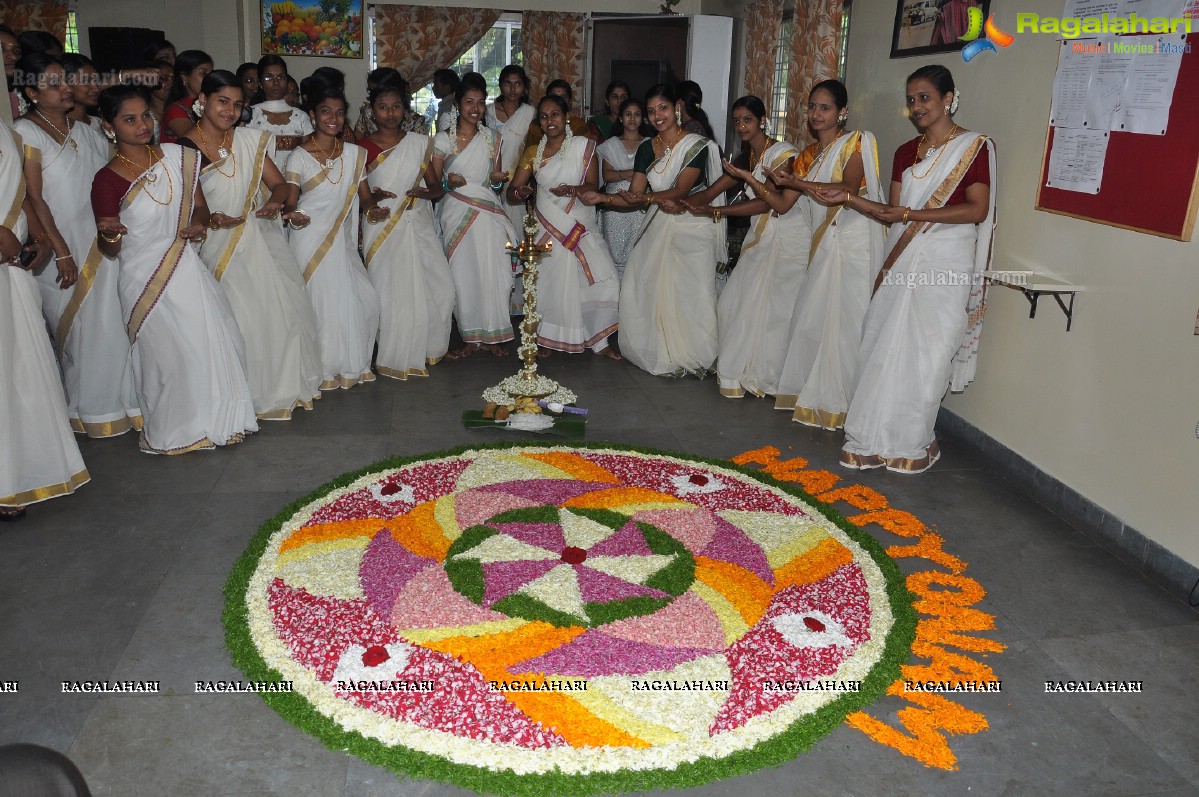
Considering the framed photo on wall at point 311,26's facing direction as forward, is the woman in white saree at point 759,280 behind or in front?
in front

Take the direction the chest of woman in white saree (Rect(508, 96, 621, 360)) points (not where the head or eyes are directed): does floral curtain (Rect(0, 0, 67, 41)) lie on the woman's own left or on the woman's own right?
on the woman's own right

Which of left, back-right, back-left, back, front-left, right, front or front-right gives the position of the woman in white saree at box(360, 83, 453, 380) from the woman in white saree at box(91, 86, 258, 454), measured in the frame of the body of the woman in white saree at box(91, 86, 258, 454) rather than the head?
left

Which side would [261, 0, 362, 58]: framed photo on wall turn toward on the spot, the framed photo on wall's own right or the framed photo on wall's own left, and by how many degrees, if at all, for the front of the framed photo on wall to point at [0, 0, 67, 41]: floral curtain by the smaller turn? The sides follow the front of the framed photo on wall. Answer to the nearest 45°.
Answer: approximately 90° to the framed photo on wall's own right

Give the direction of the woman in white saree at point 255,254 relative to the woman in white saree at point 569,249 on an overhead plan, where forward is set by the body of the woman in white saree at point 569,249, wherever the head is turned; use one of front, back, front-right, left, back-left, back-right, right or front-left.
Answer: front-right

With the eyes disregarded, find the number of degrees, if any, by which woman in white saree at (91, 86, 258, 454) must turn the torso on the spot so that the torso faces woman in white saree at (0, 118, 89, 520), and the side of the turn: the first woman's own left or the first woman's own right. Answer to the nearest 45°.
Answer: approximately 90° to the first woman's own right

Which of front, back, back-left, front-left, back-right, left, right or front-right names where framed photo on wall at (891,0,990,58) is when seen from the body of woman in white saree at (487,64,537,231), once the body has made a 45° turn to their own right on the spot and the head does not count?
left
